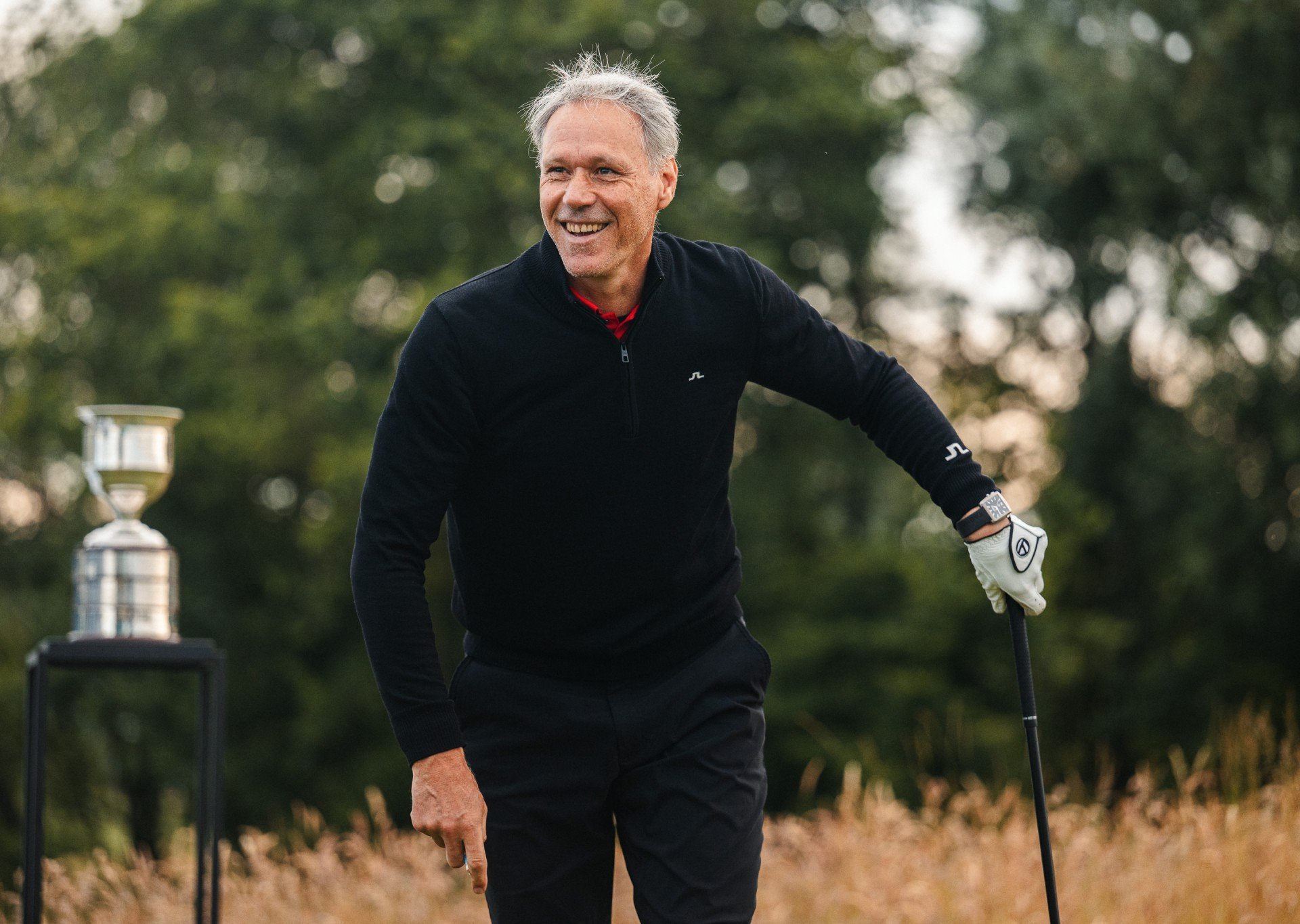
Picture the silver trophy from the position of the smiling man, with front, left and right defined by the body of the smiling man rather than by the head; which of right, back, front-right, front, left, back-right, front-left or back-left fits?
back-right

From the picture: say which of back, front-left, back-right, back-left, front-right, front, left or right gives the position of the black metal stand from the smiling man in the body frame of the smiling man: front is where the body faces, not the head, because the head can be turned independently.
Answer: back-right

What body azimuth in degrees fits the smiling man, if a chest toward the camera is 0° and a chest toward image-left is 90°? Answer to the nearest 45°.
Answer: approximately 0°
